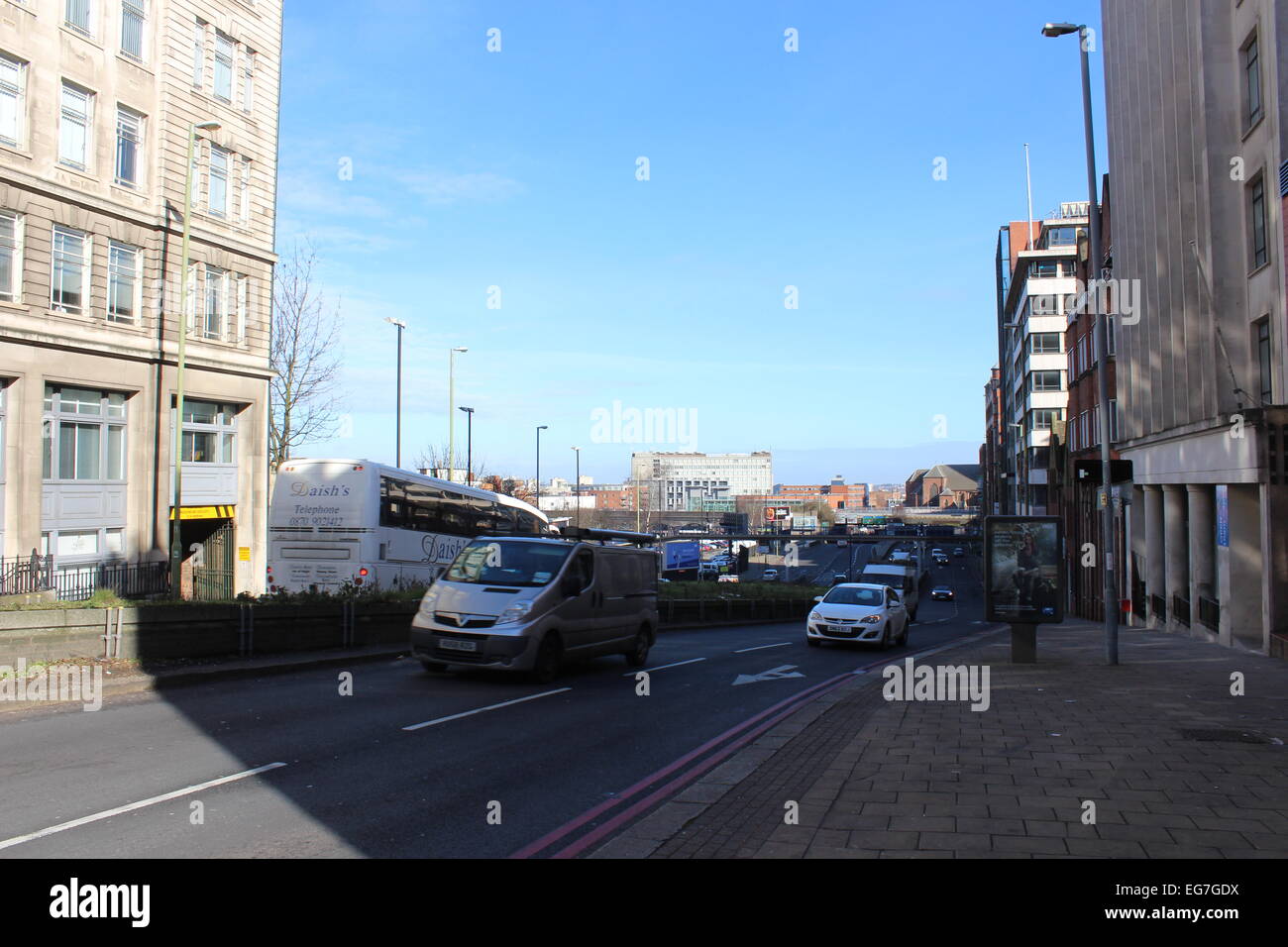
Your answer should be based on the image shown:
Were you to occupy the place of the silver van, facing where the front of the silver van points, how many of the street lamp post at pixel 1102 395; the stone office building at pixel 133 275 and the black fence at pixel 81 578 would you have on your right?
2

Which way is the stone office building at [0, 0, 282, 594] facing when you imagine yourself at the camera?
facing the viewer and to the right of the viewer

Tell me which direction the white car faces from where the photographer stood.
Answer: facing the viewer and to the left of the viewer

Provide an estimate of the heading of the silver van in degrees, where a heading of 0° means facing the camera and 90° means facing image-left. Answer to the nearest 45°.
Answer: approximately 45°

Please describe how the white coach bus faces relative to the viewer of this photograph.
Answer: facing away from the viewer and to the right of the viewer

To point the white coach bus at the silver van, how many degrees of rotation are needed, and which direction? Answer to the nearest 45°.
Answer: approximately 135° to its right

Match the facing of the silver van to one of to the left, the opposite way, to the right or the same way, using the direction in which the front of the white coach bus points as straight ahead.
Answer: the opposite way

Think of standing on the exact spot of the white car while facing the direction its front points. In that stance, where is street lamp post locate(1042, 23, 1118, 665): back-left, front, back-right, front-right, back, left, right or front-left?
left

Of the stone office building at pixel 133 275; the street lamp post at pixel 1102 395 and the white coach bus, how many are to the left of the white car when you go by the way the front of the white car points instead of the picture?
1

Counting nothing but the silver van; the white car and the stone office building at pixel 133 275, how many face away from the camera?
0

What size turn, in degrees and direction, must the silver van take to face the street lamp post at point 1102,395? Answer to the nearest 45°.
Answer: approximately 135° to its left

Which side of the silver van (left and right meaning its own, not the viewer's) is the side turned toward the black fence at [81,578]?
right

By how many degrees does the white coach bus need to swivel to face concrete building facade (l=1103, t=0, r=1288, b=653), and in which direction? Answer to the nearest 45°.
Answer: approximately 45° to its right

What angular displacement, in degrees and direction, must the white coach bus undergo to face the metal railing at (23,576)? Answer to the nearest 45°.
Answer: approximately 135° to its left

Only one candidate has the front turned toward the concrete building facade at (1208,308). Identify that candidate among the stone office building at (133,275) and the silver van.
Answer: the stone office building
